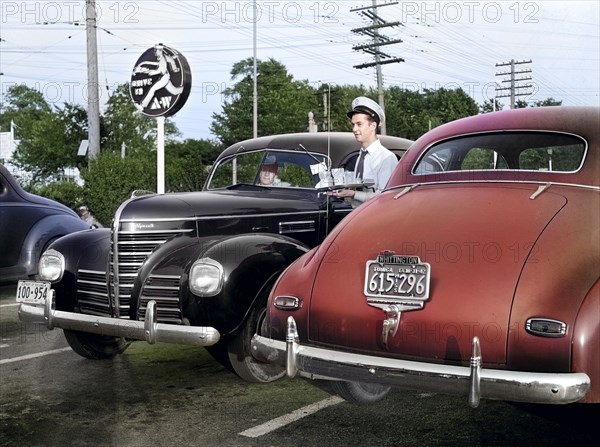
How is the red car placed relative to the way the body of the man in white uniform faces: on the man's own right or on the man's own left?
on the man's own left

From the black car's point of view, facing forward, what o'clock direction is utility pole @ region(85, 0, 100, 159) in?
The utility pole is roughly at 4 o'clock from the black car.

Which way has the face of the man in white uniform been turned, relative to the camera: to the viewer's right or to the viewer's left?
to the viewer's left

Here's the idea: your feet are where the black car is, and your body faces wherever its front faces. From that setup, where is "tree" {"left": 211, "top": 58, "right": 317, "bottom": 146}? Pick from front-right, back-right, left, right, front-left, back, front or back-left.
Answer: back-right

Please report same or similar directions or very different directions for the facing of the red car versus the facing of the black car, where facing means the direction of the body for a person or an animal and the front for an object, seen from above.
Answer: very different directions

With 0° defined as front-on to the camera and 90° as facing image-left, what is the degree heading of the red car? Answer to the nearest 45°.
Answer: approximately 225°

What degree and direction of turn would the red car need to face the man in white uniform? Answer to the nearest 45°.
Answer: approximately 45° to its left

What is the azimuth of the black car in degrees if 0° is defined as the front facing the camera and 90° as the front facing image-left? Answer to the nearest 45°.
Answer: approximately 45°
